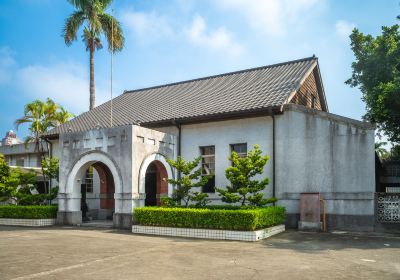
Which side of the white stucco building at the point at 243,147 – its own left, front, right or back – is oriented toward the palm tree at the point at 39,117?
right

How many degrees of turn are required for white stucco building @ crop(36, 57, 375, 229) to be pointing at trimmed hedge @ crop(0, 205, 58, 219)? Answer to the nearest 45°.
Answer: approximately 45° to its right

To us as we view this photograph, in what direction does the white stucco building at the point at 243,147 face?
facing the viewer and to the left of the viewer

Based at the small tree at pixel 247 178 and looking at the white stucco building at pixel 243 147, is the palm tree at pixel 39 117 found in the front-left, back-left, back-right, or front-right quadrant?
front-left

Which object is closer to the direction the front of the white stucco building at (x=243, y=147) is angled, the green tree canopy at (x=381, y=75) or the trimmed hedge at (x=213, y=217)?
the trimmed hedge

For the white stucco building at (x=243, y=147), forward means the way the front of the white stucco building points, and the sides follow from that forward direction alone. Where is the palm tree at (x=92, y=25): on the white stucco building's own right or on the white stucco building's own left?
on the white stucco building's own right

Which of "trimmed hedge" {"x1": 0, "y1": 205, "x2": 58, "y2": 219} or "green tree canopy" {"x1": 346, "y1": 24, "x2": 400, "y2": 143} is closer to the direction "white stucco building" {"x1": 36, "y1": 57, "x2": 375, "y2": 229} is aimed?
the trimmed hedge

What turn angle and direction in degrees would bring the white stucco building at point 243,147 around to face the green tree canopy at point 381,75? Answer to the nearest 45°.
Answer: approximately 135° to its left

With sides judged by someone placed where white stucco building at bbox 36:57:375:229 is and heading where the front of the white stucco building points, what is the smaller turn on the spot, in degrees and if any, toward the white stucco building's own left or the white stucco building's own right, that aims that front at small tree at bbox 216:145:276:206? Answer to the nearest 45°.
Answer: approximately 45° to the white stucco building's own left
